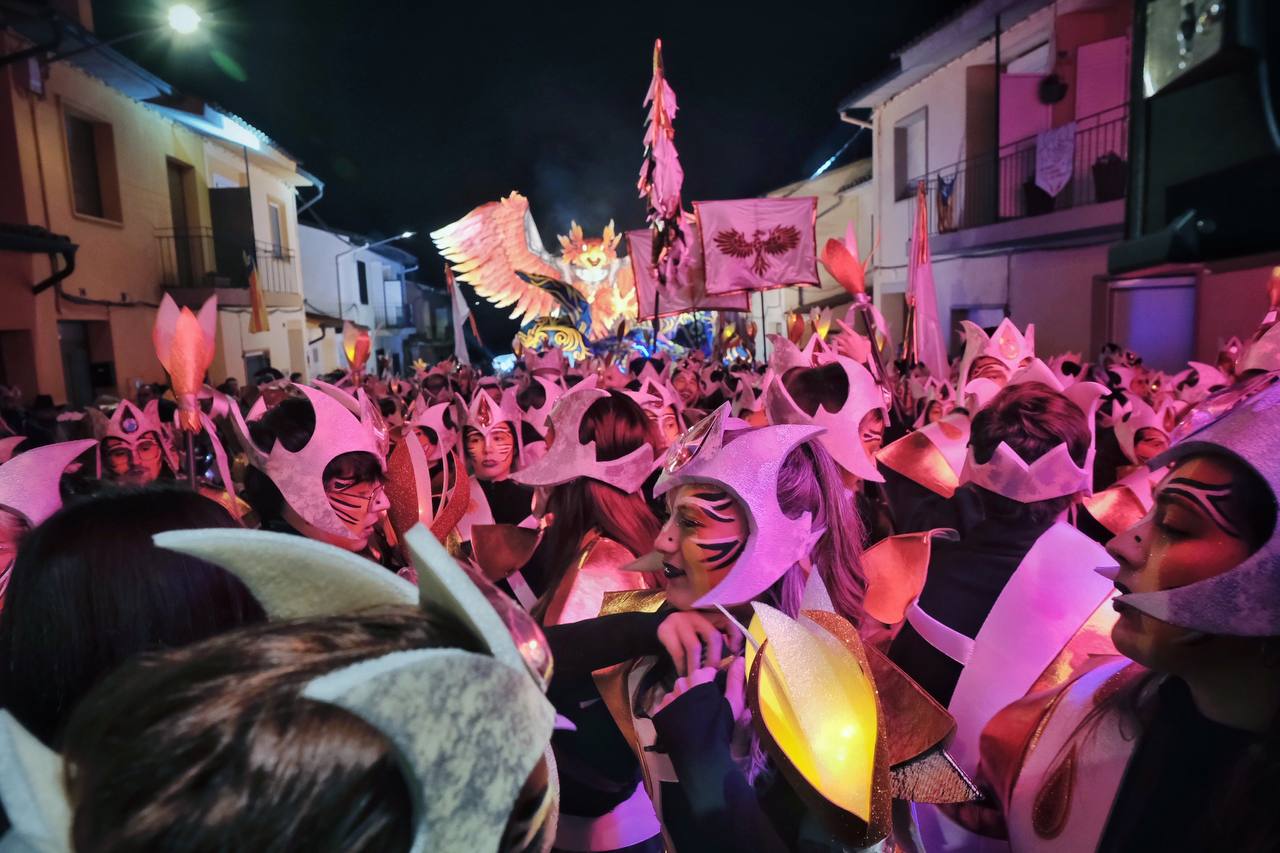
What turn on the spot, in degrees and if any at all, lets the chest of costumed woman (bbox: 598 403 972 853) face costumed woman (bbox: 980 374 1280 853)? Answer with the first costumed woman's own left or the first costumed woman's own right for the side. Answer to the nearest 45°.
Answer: approximately 180°

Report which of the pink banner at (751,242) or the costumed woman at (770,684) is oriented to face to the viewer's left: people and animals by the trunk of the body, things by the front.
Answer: the costumed woman

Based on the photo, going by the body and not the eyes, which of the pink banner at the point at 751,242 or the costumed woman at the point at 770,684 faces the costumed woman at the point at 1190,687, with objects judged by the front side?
the pink banner

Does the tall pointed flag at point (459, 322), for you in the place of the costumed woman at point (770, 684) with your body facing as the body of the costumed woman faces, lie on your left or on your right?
on your right

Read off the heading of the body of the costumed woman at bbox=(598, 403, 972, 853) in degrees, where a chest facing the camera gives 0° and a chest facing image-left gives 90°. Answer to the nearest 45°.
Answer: approximately 90°

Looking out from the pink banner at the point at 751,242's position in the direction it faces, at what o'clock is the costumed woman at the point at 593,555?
The costumed woman is roughly at 12 o'clock from the pink banner.

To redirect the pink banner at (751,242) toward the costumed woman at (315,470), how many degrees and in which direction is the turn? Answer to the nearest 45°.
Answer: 0° — it already faces them

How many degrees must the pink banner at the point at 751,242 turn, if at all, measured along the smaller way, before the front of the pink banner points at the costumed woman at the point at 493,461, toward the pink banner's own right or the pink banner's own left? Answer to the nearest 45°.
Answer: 0° — it already faces them

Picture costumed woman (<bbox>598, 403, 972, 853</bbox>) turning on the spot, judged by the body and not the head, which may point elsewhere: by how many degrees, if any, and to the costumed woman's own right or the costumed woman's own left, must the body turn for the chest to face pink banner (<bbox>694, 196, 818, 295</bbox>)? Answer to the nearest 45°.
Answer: approximately 90° to the costumed woman's own right

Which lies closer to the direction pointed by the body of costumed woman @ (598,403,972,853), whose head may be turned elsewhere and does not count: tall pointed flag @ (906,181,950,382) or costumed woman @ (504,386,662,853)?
the costumed woman

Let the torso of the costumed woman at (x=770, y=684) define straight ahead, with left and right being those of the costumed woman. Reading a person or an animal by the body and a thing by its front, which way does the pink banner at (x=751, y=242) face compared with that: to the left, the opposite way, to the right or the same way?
to the left
